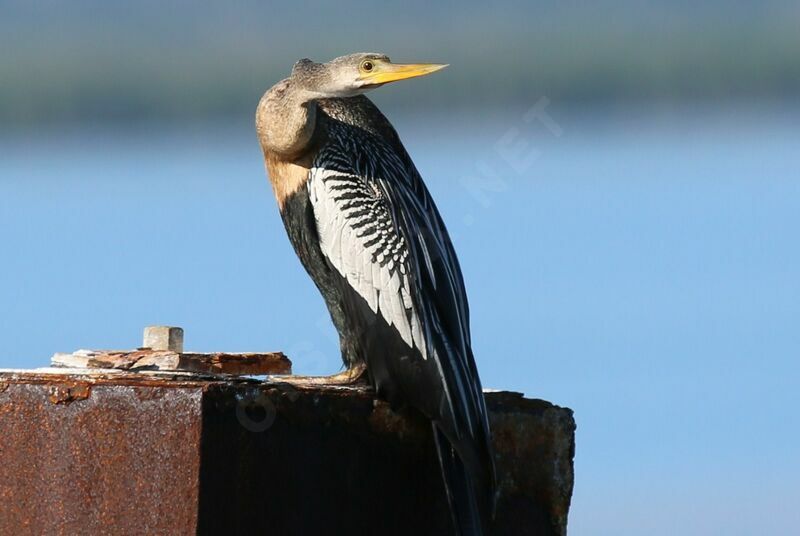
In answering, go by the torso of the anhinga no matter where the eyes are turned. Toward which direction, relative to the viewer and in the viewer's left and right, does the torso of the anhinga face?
facing to the left of the viewer
